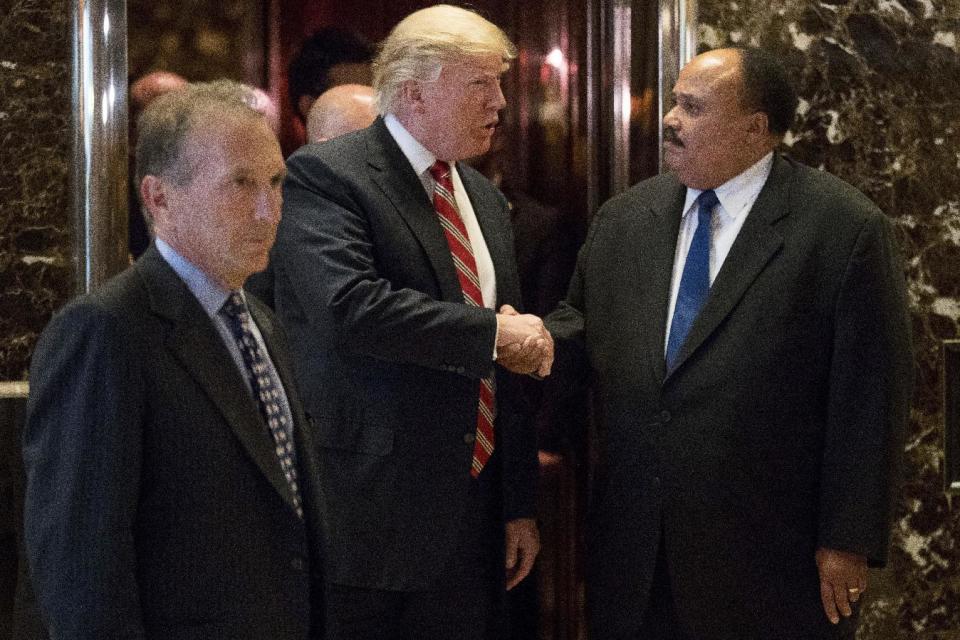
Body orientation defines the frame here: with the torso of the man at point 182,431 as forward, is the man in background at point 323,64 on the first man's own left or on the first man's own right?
on the first man's own left

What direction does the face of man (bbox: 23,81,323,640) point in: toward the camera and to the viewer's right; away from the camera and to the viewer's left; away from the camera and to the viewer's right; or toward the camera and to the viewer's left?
toward the camera and to the viewer's right

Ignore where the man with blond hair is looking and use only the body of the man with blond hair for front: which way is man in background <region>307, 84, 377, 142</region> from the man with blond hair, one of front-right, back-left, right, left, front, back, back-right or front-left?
back-left

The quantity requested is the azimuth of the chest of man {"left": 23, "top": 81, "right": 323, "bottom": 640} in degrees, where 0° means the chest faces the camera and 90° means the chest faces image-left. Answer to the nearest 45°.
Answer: approximately 315°

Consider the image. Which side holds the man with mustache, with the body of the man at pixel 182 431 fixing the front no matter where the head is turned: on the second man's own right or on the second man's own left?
on the second man's own left

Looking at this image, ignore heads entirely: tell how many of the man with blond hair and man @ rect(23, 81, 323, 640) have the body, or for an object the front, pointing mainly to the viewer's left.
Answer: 0

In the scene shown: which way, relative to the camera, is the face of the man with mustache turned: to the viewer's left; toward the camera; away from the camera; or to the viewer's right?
to the viewer's left
